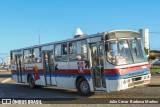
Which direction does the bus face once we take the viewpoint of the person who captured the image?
facing the viewer and to the right of the viewer
